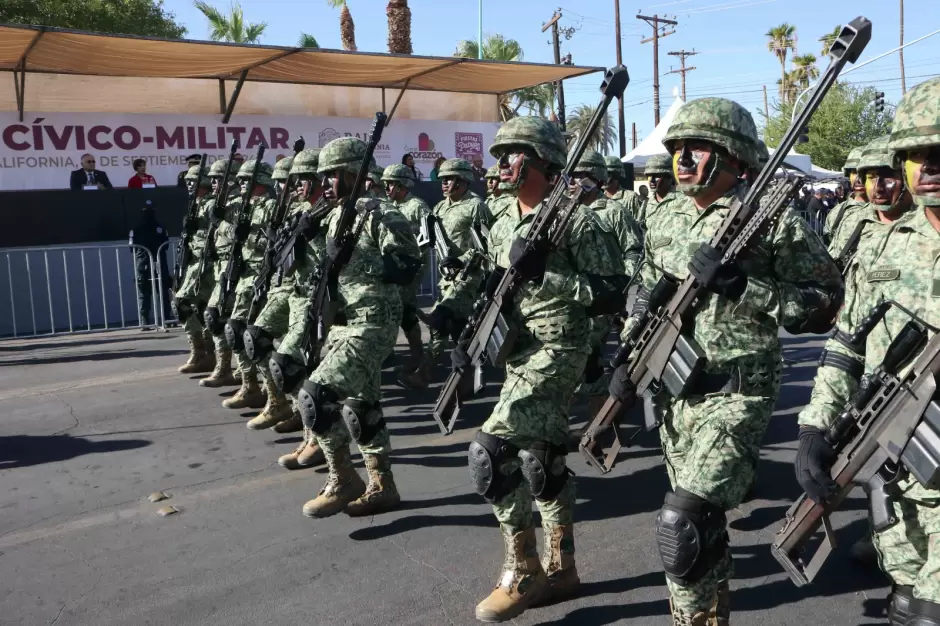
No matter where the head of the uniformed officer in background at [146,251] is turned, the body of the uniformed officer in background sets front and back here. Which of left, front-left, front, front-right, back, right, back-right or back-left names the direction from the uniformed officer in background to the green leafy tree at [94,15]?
back

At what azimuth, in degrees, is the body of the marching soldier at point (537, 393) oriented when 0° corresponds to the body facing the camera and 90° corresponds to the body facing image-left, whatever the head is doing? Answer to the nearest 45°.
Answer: approximately 45°

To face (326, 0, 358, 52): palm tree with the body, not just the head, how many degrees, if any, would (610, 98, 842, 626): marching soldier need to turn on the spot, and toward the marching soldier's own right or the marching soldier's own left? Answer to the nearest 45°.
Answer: approximately 90° to the marching soldier's own right

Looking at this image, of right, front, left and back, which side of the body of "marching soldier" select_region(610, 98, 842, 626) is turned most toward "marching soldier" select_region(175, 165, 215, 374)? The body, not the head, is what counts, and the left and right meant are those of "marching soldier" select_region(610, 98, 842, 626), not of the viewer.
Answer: right

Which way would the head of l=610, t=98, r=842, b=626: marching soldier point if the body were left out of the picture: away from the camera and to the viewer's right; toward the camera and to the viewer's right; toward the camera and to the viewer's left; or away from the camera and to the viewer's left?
toward the camera and to the viewer's left

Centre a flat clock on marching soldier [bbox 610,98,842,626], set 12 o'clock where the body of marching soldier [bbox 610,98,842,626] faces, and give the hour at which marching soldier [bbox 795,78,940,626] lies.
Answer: marching soldier [bbox 795,78,940,626] is roughly at 9 o'clock from marching soldier [bbox 610,98,842,626].

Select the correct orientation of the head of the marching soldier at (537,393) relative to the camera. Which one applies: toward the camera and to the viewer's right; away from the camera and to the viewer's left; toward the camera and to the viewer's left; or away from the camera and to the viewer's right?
toward the camera and to the viewer's left

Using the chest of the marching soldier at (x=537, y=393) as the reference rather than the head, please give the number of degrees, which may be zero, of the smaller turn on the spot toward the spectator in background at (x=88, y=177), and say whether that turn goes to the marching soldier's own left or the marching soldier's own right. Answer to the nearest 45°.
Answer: approximately 90° to the marching soldier's own right

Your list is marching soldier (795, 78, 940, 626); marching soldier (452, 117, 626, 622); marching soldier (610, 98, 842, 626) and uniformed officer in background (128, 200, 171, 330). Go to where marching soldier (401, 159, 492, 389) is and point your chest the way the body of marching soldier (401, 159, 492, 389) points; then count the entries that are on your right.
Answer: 1

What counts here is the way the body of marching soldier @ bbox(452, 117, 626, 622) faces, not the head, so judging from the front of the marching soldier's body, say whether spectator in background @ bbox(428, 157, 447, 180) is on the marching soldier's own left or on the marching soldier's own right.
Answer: on the marching soldier's own right

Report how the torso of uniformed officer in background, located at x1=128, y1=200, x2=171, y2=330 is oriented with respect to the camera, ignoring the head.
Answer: toward the camera

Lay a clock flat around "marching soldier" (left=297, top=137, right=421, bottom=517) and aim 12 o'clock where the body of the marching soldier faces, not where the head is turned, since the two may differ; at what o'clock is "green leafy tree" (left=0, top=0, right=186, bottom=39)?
The green leafy tree is roughly at 4 o'clock from the marching soldier.

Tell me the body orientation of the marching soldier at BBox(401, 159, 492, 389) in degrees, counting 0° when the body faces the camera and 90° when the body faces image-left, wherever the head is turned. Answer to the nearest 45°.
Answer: approximately 45°

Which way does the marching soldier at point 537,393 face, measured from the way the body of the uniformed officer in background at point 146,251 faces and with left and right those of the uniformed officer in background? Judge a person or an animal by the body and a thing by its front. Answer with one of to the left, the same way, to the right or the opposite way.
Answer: to the right

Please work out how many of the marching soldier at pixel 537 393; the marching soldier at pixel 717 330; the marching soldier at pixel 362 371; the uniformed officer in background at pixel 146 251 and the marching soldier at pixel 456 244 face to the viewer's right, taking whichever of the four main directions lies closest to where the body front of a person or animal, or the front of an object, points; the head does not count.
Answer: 0

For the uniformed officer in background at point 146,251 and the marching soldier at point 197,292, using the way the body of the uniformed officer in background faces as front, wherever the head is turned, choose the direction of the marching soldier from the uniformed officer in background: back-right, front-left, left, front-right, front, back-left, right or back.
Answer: front

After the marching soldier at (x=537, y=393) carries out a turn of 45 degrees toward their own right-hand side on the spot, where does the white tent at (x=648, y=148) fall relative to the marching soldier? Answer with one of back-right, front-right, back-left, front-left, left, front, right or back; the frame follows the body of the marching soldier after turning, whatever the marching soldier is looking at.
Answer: right
